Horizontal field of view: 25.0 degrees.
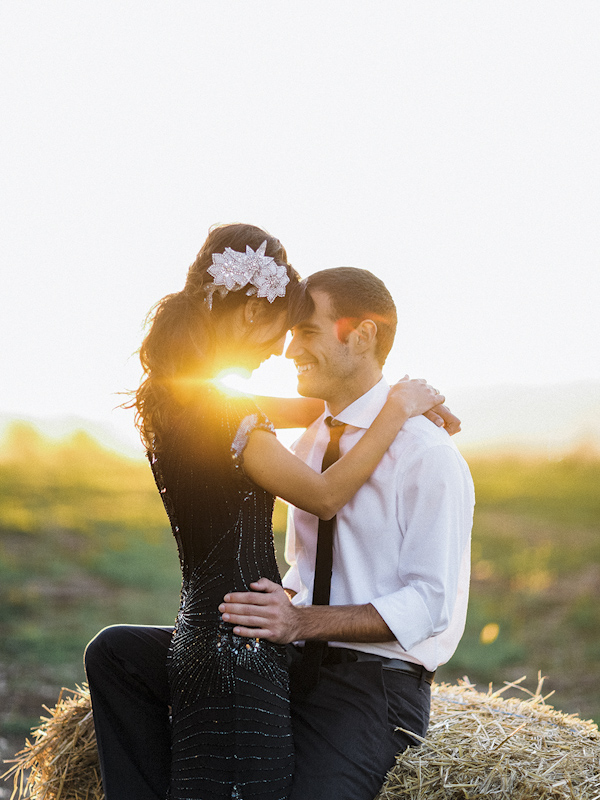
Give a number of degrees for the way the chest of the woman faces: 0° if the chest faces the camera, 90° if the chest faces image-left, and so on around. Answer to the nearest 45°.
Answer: approximately 225°

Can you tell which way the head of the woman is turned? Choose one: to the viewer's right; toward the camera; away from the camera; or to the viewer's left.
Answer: to the viewer's right
